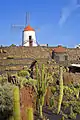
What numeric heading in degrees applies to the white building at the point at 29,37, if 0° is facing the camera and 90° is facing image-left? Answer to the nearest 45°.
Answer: approximately 0°

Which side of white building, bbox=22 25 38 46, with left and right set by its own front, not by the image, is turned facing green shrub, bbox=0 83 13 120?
front
